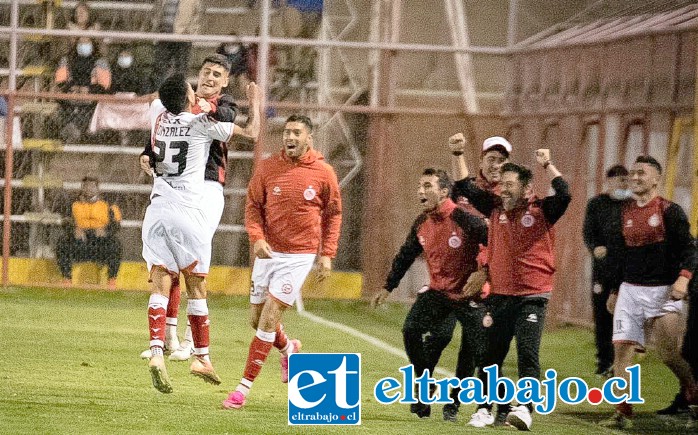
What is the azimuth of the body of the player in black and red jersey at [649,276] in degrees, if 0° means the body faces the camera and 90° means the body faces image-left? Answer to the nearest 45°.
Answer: approximately 45°

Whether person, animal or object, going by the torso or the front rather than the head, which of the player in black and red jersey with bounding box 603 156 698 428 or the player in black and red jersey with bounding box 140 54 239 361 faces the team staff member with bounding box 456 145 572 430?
the player in black and red jersey with bounding box 603 156 698 428

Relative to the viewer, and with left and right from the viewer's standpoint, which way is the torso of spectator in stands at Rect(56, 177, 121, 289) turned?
facing the viewer

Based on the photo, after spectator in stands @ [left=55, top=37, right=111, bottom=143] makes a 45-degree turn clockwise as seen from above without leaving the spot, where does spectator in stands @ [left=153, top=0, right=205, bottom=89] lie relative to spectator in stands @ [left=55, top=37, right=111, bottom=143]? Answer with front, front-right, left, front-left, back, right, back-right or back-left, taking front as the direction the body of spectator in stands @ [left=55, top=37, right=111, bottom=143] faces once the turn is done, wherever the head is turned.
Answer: back-left

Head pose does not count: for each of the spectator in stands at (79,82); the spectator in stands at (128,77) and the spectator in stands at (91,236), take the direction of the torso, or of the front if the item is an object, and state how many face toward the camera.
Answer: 3

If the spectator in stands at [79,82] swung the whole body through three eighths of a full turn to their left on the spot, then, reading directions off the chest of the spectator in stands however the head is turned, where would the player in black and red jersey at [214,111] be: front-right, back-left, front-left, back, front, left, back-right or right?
back-right

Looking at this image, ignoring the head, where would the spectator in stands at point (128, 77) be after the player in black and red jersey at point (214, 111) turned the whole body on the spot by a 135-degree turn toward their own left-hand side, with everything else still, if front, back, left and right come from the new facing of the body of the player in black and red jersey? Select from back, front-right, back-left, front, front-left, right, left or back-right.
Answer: left

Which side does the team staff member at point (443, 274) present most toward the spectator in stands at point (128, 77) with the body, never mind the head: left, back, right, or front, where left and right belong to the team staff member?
right

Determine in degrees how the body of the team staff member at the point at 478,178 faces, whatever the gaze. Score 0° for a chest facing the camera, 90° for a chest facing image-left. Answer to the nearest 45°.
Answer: approximately 45°

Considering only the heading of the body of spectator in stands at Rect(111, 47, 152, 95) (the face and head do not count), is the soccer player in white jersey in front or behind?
in front

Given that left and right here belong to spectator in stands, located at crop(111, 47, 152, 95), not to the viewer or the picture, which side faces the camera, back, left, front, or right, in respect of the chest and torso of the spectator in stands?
front

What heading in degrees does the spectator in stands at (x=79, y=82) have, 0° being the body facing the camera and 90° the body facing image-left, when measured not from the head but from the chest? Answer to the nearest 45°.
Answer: approximately 0°

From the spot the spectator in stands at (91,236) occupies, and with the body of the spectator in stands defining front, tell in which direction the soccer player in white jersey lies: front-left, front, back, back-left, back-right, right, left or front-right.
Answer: front
